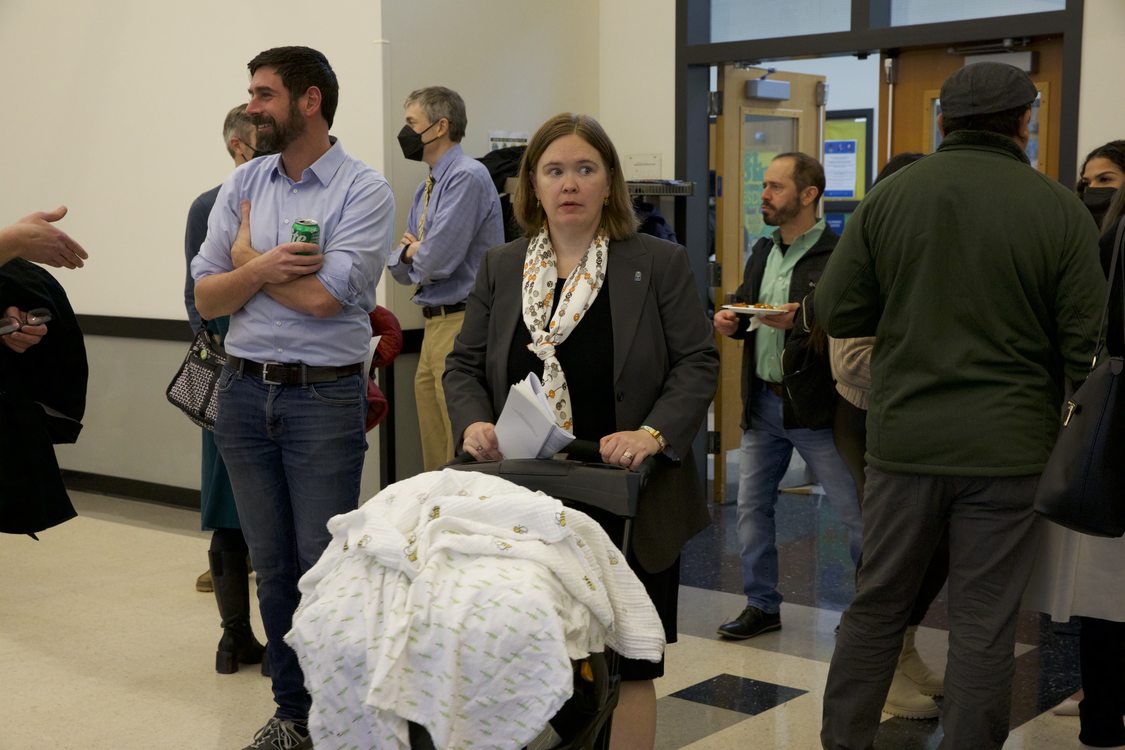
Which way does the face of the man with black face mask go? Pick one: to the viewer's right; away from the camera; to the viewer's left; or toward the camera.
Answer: to the viewer's left

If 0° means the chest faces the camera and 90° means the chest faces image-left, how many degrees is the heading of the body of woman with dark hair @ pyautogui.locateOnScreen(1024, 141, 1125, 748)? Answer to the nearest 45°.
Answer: approximately 45°

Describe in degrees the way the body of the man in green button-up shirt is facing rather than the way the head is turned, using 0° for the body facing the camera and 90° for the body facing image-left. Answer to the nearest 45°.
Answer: approximately 45°

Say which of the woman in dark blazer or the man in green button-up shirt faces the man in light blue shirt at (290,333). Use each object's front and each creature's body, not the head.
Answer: the man in green button-up shirt

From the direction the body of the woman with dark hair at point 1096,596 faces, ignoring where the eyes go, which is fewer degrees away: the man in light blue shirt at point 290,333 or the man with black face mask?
the man in light blue shirt

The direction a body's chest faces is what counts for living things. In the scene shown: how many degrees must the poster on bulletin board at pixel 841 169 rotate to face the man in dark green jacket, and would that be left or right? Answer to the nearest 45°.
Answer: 0° — it already faces them

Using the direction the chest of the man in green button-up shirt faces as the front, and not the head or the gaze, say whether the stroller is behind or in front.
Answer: in front
